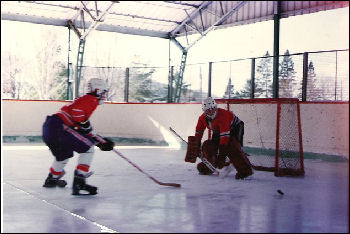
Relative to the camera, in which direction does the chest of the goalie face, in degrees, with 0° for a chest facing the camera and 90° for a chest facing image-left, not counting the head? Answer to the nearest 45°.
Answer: approximately 45°

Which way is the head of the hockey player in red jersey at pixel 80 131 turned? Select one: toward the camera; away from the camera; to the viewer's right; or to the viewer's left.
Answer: to the viewer's right

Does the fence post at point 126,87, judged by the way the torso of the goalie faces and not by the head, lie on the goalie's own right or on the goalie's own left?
on the goalie's own right

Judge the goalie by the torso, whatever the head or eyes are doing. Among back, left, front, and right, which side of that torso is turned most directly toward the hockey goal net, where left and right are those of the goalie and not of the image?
back

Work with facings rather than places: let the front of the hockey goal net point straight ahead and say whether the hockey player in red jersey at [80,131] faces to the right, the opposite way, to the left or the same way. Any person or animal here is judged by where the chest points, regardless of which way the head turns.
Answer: the opposite way

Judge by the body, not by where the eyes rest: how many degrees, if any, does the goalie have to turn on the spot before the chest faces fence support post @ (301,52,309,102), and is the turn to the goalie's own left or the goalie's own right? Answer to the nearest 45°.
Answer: approximately 180°

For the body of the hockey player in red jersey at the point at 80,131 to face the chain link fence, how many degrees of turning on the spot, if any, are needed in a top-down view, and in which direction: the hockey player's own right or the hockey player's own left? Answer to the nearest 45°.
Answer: approximately 45° to the hockey player's own left

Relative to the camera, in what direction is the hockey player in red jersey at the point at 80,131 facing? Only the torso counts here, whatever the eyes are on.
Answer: to the viewer's right

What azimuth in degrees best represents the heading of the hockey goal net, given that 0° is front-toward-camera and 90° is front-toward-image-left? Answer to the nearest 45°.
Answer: approximately 45°

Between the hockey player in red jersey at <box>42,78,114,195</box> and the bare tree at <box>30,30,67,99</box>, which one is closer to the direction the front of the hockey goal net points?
the hockey player in red jersey

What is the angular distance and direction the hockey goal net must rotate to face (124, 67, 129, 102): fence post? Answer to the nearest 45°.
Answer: approximately 90° to its right

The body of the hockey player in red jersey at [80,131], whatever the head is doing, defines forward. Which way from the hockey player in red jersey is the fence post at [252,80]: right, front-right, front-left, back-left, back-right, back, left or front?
front-left

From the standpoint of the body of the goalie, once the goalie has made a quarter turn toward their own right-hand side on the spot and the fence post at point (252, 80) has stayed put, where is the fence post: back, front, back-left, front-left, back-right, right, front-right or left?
front-right
